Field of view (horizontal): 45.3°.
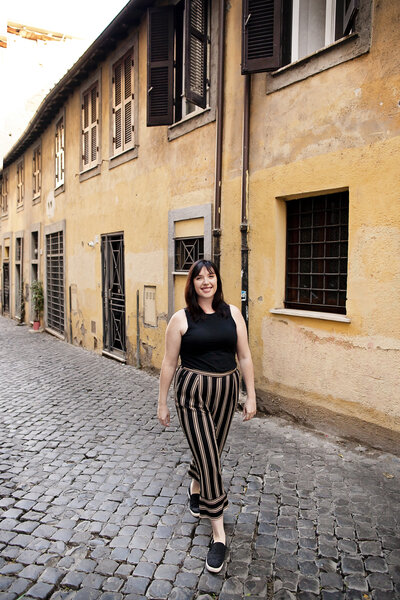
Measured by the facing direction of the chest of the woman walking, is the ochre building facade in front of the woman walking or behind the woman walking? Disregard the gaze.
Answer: behind

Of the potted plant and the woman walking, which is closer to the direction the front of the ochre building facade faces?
the woman walking

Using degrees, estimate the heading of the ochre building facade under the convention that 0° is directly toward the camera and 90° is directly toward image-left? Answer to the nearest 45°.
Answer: approximately 45°

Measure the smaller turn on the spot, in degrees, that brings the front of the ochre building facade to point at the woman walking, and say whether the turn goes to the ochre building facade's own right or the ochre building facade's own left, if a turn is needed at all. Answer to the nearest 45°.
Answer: approximately 45° to the ochre building facade's own left

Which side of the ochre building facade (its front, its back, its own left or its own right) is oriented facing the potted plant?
right

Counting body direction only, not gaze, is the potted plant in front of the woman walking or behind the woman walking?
behind

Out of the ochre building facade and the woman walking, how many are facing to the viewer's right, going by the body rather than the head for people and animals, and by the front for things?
0
